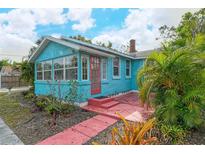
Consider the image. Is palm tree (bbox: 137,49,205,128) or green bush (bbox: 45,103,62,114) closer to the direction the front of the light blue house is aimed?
the green bush

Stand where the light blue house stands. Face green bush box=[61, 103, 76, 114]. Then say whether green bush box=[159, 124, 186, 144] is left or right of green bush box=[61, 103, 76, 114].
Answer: left

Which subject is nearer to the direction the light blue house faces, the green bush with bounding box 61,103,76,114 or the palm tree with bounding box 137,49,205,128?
the green bush

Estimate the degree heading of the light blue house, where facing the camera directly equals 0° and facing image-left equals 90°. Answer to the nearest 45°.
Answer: approximately 45°

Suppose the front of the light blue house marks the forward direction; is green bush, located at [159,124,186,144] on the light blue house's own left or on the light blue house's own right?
on the light blue house's own left
